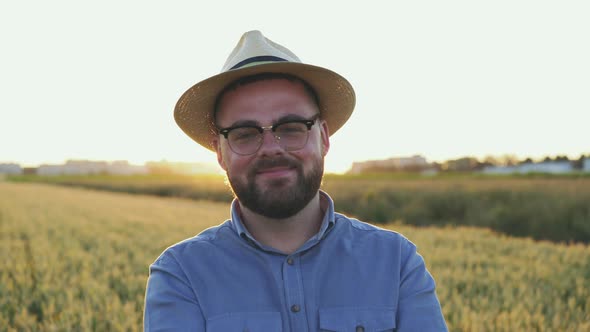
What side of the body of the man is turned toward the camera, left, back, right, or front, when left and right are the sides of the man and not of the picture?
front
